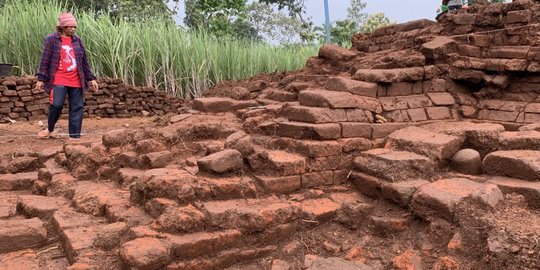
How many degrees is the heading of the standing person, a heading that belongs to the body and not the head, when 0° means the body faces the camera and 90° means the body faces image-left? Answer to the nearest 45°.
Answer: approximately 0°

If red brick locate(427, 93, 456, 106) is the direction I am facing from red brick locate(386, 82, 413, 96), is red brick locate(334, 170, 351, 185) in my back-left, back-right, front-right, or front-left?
back-right

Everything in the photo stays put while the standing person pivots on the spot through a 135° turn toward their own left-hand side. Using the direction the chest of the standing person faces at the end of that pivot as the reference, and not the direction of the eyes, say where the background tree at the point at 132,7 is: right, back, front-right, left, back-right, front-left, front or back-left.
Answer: front-left

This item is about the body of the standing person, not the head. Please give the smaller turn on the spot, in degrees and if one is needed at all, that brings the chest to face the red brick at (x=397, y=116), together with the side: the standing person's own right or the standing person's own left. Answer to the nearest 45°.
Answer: approximately 45° to the standing person's own left

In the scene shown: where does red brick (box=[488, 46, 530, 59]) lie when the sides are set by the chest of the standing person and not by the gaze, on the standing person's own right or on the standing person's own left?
on the standing person's own left

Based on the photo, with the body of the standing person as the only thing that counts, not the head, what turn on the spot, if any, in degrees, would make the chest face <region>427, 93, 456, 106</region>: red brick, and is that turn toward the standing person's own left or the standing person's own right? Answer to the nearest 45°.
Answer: approximately 45° to the standing person's own left

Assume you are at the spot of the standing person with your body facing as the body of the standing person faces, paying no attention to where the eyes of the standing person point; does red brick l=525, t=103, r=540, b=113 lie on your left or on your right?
on your left

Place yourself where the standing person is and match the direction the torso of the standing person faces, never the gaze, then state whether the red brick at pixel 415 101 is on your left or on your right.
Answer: on your left

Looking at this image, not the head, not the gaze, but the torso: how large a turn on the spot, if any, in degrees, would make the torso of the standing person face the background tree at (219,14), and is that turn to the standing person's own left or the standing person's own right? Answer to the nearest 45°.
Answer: approximately 135° to the standing person's own left

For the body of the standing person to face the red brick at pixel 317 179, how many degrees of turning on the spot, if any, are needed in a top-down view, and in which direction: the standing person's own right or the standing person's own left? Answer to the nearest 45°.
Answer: approximately 45° to the standing person's own left
